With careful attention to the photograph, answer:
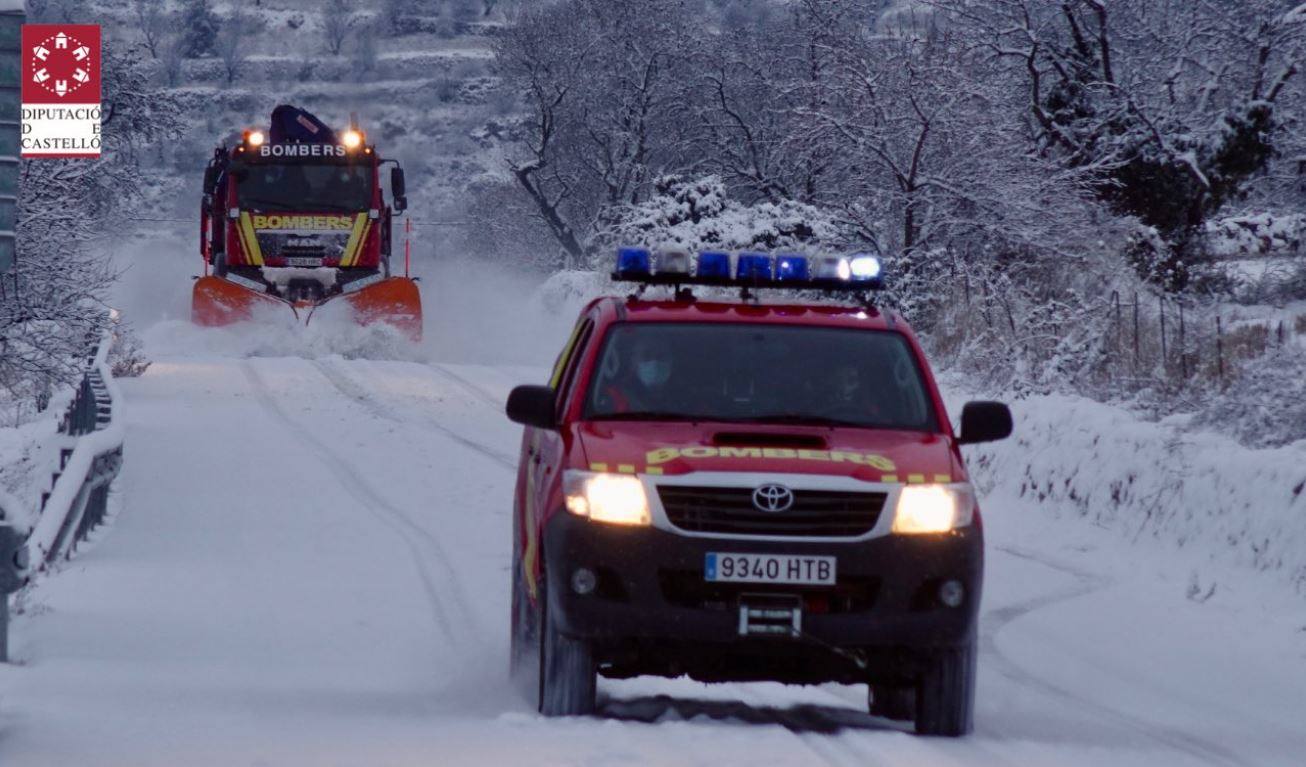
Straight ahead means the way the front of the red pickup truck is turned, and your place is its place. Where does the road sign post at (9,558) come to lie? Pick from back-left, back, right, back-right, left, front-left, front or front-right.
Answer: right

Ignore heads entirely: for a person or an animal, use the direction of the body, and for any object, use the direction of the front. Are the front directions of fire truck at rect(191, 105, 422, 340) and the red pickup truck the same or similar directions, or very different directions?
same or similar directions

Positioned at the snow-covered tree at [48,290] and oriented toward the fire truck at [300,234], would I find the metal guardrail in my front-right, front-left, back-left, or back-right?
back-right

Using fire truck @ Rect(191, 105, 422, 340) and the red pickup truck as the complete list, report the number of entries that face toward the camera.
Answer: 2

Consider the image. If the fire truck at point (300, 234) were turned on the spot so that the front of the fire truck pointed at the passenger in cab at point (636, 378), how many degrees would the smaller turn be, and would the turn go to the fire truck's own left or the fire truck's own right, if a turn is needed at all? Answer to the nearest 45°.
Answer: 0° — it already faces them

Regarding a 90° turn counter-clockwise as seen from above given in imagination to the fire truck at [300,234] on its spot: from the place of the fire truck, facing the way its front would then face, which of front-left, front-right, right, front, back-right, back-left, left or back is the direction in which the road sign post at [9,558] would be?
right

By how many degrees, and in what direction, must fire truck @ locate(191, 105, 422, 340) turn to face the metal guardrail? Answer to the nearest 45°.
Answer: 0° — it already faces it

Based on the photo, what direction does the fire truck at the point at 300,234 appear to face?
toward the camera

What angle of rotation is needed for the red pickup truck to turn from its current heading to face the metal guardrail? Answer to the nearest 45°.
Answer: approximately 135° to its right

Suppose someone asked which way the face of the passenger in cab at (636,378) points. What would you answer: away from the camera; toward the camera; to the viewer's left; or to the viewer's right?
toward the camera

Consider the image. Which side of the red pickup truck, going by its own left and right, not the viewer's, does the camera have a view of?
front
